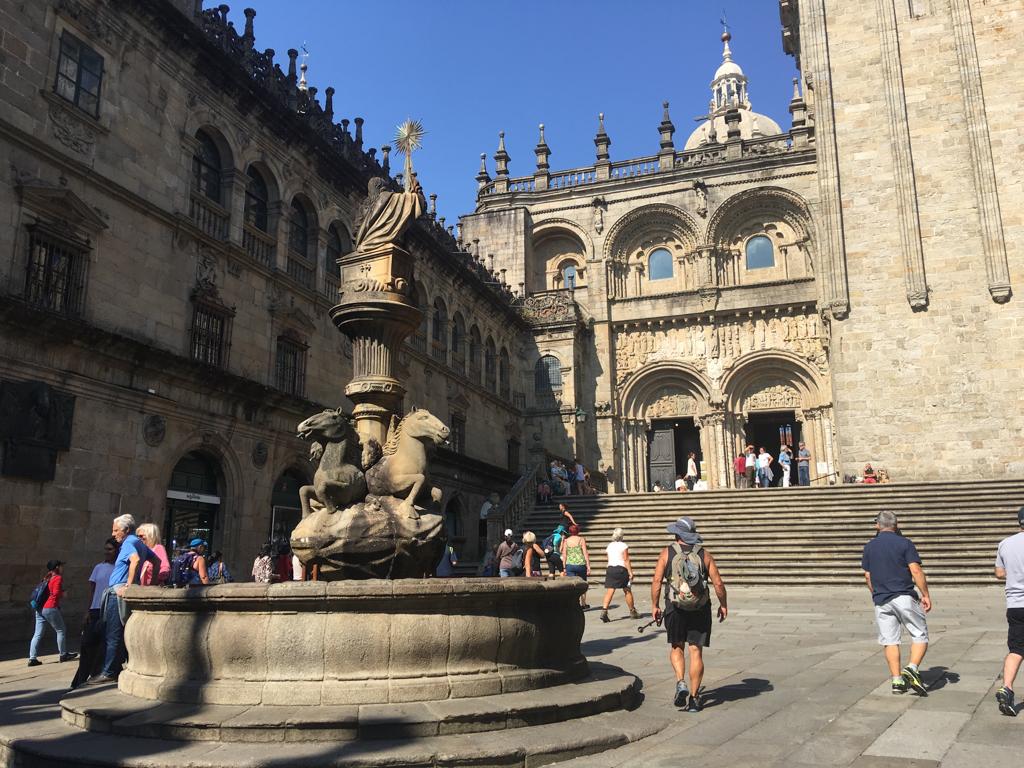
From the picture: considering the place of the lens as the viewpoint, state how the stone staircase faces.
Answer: facing the viewer

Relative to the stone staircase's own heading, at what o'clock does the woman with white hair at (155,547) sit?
The woman with white hair is roughly at 1 o'clock from the stone staircase.

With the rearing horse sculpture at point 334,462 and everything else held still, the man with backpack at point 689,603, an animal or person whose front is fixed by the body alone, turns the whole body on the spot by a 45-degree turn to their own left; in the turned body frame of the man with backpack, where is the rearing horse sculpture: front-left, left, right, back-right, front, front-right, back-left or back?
front-left

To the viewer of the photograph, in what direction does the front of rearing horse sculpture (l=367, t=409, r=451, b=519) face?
facing to the right of the viewer

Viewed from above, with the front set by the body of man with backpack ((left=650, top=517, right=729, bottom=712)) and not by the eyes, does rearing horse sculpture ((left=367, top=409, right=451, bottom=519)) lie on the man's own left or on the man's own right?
on the man's own left

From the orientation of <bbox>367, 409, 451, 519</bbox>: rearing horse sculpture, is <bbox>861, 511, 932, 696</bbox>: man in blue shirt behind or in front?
in front

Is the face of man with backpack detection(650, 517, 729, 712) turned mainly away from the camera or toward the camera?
away from the camera

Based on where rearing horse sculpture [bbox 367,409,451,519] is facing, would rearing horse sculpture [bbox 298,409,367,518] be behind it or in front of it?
behind

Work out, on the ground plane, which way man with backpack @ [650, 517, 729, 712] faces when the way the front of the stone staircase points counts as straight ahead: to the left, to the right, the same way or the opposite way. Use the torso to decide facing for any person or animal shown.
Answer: the opposite way

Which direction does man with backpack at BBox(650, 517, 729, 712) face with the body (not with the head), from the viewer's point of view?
away from the camera

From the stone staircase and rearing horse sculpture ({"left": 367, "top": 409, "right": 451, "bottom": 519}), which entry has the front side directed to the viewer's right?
the rearing horse sculpture

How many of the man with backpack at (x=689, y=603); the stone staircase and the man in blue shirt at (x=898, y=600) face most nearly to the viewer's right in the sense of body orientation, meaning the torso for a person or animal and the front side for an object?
0
